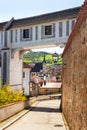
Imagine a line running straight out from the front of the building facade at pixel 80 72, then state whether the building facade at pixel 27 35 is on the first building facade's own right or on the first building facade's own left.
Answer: on the first building facade's own right

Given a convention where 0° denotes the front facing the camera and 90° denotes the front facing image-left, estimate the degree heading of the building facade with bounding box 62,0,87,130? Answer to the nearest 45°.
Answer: approximately 90°
